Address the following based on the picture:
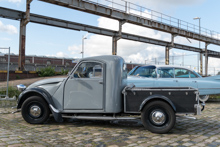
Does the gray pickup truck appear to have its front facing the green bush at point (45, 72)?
no

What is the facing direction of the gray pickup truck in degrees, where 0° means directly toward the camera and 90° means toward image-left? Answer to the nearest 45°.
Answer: approximately 90°

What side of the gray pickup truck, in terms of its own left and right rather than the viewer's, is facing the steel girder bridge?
right
